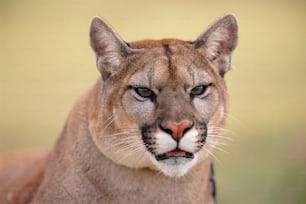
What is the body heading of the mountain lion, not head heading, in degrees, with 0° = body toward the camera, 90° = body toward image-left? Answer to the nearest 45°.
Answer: approximately 315°
